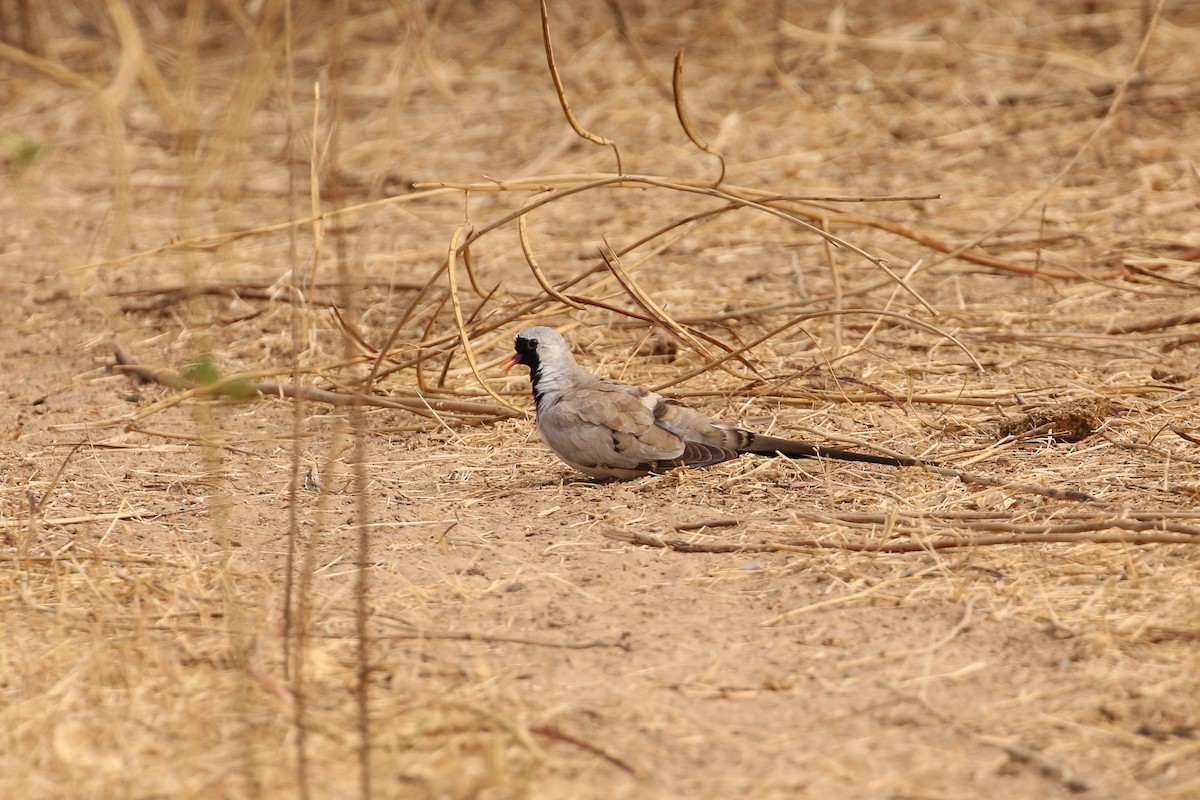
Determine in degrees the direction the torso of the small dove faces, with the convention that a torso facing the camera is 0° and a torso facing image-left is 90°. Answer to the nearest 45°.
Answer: approximately 90°

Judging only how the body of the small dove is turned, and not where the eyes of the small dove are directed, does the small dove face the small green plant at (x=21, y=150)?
no
